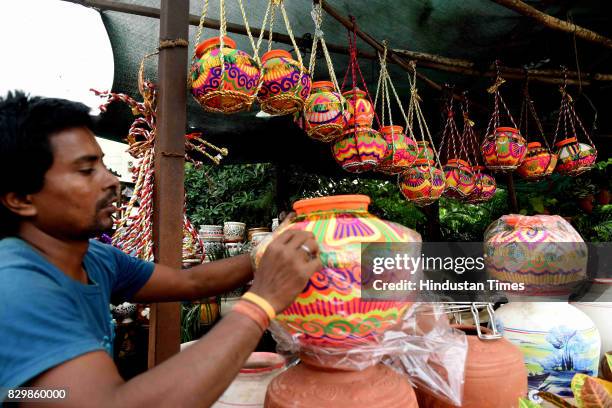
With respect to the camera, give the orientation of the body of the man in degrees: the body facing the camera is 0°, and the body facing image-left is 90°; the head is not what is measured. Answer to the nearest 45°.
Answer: approximately 270°

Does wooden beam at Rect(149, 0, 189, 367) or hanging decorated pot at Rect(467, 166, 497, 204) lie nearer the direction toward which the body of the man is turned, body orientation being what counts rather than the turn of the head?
the hanging decorated pot

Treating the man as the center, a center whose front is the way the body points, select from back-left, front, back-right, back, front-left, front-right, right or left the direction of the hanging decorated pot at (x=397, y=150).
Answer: front-left

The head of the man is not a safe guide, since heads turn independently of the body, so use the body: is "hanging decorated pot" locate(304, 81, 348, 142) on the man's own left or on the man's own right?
on the man's own left

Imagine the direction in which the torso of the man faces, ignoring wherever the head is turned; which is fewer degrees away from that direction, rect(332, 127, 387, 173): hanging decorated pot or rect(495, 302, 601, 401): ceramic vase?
the ceramic vase

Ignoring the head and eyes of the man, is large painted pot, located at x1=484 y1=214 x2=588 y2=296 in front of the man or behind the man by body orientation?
in front

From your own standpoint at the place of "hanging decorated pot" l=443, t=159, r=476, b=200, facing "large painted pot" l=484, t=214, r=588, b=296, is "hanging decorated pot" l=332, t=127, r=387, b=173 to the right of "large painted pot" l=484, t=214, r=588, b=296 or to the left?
right

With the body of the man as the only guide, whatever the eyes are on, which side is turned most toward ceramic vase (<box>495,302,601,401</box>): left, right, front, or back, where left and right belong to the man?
front

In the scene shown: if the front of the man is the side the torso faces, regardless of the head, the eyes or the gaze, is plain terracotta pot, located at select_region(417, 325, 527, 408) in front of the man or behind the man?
in front

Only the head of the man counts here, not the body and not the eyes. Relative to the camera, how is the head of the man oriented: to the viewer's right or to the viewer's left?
to the viewer's right

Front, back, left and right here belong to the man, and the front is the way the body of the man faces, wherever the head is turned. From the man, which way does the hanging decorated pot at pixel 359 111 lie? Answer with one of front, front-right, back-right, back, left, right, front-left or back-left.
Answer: front-left

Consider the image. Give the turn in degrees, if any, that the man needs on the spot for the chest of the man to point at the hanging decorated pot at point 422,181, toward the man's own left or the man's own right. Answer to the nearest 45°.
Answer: approximately 45° to the man's own left

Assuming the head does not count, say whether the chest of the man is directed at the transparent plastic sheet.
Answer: yes
